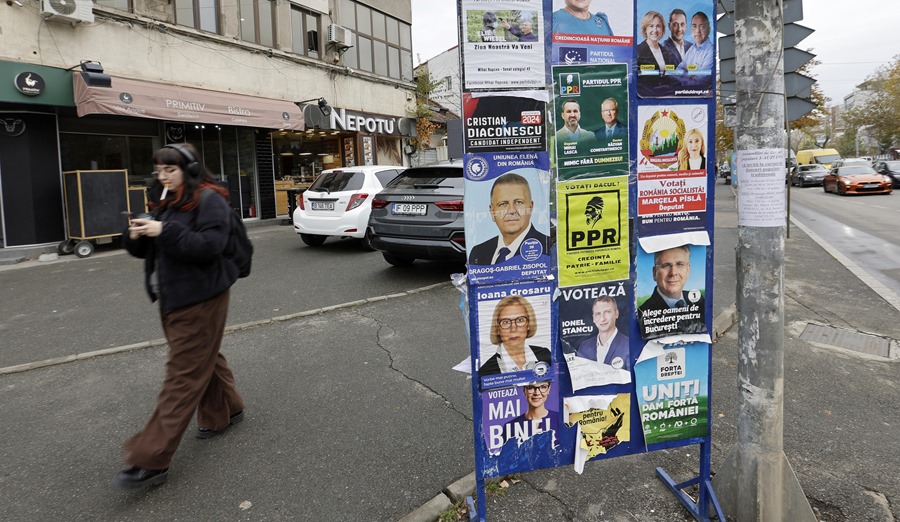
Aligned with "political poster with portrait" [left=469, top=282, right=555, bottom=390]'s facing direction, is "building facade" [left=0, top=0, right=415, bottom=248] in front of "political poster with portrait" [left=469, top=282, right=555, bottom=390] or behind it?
behind

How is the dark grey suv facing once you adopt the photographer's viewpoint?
facing away from the viewer and to the right of the viewer

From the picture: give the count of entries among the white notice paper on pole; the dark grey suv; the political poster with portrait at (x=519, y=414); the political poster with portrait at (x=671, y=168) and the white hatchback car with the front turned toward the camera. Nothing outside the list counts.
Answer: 3

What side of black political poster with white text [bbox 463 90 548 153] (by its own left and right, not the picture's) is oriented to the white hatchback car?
back

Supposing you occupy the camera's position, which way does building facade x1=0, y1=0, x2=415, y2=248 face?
facing the viewer and to the right of the viewer

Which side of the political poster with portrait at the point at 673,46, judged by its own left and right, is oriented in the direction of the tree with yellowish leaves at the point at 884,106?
back

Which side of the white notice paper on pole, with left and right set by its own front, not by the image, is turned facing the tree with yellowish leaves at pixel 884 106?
back

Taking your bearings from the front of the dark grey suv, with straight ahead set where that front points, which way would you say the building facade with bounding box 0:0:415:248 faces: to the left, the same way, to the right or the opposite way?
to the right

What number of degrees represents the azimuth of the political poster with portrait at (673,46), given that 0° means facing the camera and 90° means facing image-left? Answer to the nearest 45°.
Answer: approximately 0°

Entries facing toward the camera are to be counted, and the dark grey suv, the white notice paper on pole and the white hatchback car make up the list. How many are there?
1

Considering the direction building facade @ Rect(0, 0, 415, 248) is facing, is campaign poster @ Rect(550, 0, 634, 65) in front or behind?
in front

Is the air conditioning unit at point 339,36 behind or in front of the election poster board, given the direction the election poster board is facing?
behind
